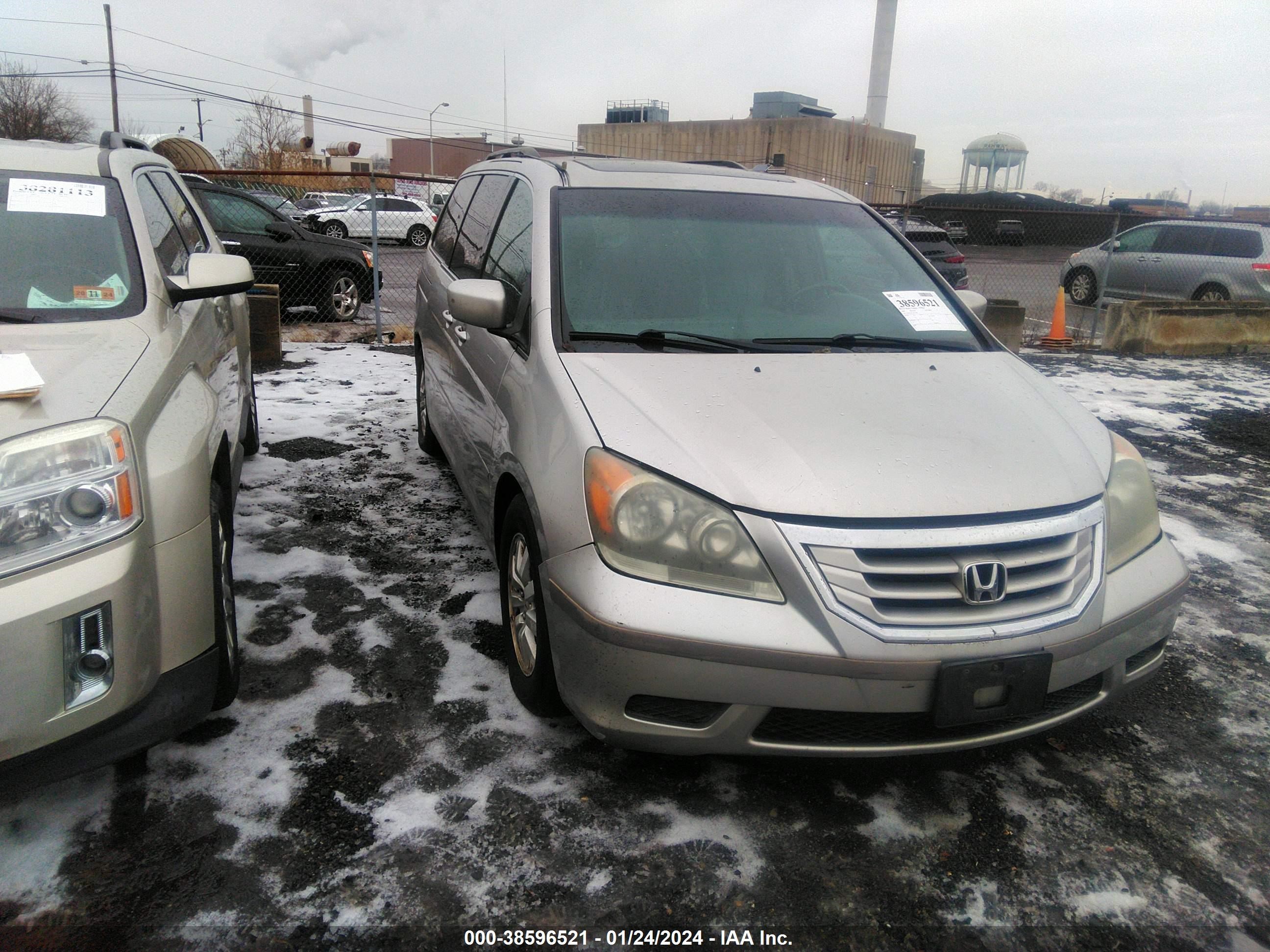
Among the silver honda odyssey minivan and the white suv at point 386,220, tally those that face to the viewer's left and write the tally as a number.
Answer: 1

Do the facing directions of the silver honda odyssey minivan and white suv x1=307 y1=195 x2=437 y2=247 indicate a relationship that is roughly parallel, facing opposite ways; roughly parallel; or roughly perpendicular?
roughly perpendicular

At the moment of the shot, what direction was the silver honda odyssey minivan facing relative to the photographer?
facing the viewer and to the right of the viewer

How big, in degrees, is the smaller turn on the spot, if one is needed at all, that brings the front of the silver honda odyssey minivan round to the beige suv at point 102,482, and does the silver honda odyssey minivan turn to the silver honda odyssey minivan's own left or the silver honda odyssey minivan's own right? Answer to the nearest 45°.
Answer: approximately 135° to the silver honda odyssey minivan's own right

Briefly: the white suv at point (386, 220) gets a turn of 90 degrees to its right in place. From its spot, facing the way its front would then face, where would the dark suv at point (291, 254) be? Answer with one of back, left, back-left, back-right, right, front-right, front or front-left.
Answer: back

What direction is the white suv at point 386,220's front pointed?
to the viewer's left

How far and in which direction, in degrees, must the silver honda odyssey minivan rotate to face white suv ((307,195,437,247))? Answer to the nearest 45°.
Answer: approximately 180°

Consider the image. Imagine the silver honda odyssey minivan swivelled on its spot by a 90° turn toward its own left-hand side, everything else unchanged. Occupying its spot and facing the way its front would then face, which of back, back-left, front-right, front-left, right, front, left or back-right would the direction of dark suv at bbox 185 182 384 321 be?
left

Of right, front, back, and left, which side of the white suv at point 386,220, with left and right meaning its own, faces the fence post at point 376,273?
left

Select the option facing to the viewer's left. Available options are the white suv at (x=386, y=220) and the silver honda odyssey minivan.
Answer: the white suv
